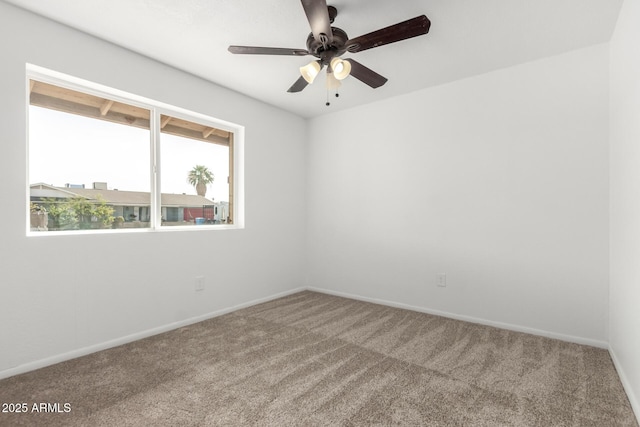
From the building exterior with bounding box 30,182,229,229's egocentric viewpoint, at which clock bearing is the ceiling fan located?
The ceiling fan is roughly at 11 o'clock from the building exterior.

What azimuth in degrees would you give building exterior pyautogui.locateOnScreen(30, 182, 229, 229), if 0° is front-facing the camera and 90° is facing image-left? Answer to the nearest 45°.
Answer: approximately 0°

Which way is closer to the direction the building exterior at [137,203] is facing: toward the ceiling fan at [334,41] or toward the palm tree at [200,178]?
the ceiling fan
